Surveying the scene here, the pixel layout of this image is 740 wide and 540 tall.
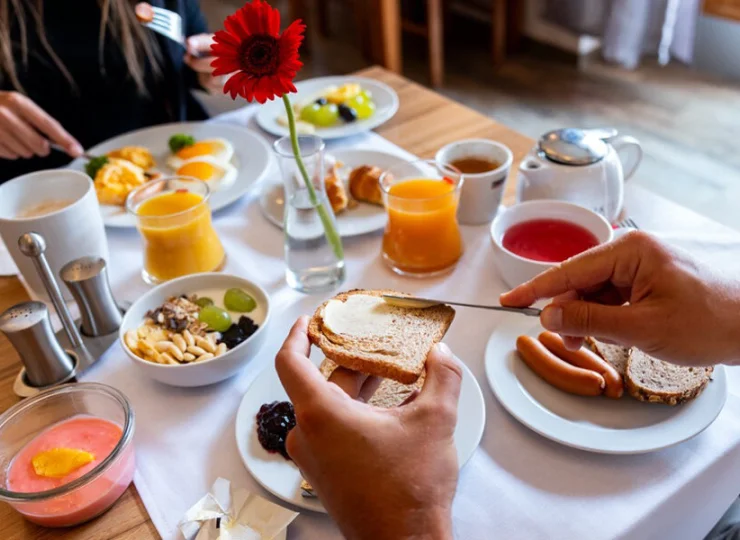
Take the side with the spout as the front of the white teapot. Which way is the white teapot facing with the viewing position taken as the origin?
facing the viewer and to the left of the viewer

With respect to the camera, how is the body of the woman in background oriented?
toward the camera

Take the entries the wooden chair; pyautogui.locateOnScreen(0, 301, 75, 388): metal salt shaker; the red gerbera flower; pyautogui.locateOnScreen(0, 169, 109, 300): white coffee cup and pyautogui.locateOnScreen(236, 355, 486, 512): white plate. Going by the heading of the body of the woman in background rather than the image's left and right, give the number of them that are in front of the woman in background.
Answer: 4

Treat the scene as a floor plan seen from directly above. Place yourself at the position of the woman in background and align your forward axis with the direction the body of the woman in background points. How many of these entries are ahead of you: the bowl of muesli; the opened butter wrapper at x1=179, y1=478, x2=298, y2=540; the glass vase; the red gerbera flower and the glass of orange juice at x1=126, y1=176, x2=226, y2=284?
5

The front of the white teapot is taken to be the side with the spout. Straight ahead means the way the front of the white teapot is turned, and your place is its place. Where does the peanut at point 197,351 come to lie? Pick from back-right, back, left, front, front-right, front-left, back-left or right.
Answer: front

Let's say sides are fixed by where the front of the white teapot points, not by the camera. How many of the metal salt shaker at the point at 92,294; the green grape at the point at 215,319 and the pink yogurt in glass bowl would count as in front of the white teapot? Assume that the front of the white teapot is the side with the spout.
3

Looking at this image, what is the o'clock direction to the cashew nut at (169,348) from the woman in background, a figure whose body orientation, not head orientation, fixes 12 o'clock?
The cashew nut is roughly at 12 o'clock from the woman in background.

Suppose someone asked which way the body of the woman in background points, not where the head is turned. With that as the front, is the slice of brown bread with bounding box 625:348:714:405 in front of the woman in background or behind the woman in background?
in front

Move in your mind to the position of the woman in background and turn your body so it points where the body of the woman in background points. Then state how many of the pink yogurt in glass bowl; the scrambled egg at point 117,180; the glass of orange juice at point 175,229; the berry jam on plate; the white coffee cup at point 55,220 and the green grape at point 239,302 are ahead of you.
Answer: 6

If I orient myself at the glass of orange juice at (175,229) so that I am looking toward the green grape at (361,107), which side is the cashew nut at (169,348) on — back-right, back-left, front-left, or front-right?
back-right

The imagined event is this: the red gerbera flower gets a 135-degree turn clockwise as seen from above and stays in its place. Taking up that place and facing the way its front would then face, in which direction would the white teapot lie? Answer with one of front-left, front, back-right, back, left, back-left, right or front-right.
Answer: back-right

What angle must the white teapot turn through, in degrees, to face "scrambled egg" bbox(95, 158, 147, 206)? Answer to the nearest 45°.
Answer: approximately 45° to its right

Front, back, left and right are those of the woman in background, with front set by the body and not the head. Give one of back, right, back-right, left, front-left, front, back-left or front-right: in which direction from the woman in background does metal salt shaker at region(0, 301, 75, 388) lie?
front

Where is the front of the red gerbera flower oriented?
toward the camera

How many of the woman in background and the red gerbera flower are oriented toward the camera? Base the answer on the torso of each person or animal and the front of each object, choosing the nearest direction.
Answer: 2
